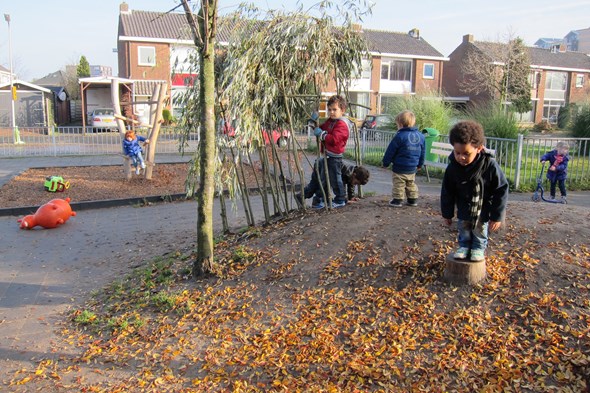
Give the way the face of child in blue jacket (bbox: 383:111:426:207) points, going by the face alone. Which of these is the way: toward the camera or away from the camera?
away from the camera

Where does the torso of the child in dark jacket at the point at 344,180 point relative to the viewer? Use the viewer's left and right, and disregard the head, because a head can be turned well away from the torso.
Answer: facing to the right of the viewer

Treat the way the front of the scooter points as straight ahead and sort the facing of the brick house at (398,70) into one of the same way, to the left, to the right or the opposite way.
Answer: to the left

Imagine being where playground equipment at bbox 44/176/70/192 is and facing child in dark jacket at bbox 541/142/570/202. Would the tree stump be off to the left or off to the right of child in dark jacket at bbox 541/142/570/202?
right

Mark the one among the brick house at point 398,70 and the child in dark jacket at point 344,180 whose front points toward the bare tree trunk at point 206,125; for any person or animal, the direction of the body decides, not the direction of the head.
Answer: the brick house

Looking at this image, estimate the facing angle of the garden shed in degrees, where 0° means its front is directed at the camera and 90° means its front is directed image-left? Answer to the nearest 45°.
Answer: approximately 0°

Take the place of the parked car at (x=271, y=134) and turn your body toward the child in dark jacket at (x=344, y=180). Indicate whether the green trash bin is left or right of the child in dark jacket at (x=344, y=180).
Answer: left

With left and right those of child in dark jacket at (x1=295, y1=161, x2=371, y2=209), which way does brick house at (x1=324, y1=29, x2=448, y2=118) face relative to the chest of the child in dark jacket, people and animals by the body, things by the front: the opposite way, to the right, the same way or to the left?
to the right

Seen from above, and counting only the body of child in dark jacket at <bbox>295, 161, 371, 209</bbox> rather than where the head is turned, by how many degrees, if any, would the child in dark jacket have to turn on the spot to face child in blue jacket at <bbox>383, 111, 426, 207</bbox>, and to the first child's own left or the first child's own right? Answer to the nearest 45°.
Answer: approximately 45° to the first child's own right

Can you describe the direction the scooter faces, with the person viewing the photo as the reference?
facing to the left of the viewer
